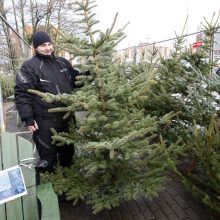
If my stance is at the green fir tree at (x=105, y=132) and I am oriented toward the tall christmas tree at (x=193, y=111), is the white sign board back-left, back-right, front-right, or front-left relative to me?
back-right

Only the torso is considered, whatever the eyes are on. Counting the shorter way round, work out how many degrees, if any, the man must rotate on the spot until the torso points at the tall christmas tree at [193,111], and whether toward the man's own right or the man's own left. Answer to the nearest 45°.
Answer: approximately 45° to the man's own left

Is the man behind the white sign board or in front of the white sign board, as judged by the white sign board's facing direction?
behind

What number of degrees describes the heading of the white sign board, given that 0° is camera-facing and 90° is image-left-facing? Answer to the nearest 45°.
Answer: approximately 0°

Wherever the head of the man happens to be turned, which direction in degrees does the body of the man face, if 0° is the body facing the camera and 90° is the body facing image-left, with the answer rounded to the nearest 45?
approximately 315°

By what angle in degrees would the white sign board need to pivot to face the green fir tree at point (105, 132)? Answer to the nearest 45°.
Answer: approximately 135° to its left

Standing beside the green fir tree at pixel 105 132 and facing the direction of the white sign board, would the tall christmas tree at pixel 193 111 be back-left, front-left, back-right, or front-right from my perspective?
back-left
